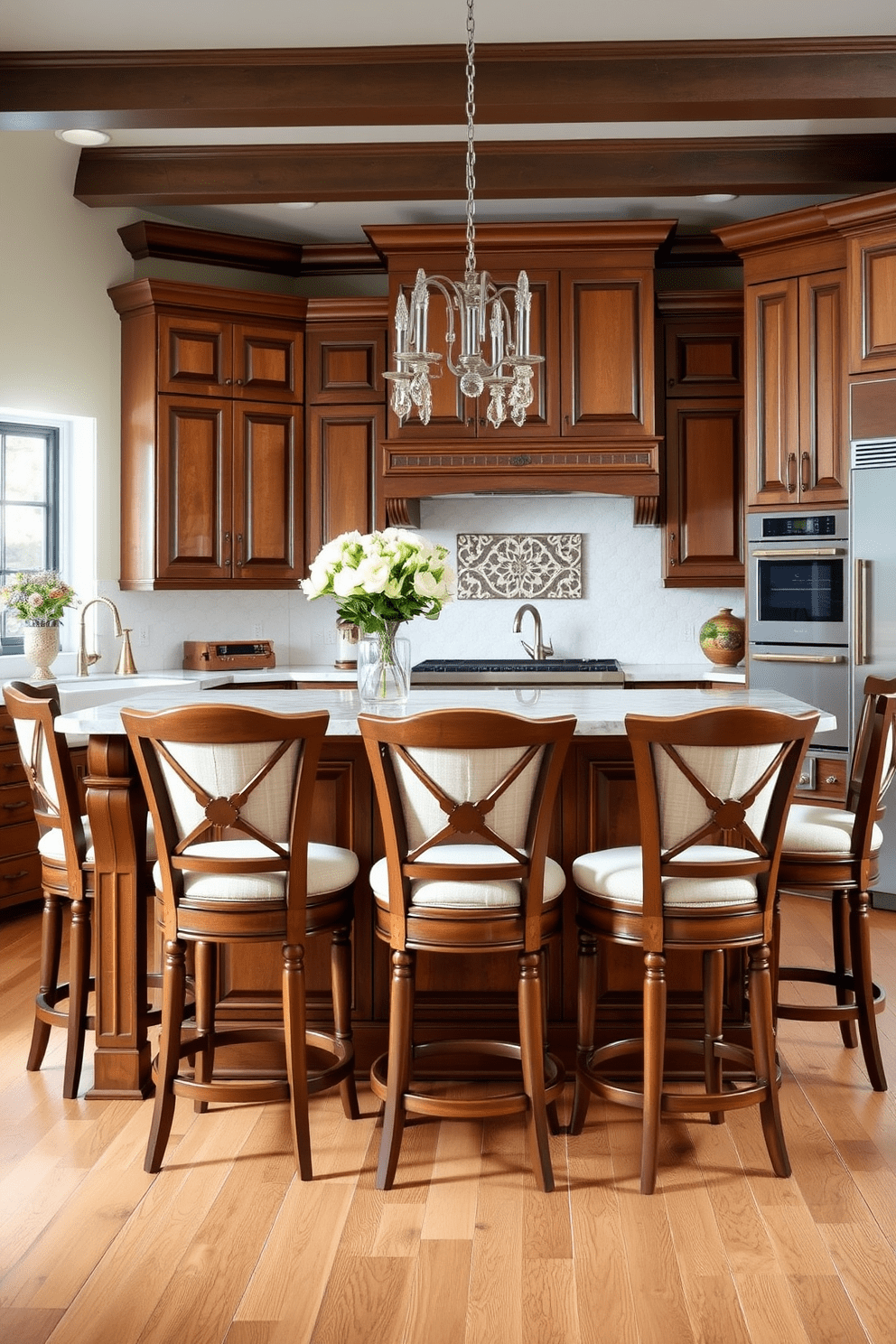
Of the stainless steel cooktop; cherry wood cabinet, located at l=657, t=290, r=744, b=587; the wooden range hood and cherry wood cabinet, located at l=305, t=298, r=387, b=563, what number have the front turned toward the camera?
4

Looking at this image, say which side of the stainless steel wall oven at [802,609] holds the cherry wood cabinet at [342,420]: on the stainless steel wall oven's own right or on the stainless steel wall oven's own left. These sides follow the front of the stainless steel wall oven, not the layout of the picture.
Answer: on the stainless steel wall oven's own right

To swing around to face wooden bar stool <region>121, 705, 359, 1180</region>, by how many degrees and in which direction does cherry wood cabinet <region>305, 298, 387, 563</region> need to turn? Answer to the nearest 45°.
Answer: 0° — it already faces it

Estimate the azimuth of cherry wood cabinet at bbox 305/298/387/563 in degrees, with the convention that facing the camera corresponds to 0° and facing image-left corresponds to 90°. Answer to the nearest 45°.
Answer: approximately 0°

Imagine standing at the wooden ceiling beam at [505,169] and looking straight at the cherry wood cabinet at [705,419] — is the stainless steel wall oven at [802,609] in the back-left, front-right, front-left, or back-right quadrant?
front-right

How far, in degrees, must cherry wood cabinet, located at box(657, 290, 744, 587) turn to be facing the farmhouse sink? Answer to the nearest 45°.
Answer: approximately 45° to its right

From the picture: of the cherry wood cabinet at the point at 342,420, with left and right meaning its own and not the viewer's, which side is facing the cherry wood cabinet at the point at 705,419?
left

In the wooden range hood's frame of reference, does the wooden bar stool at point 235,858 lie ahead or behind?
ahead

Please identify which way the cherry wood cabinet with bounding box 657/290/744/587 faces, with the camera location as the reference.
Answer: facing the viewer

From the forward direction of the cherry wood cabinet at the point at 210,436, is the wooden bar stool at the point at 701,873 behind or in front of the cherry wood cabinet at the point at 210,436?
in front

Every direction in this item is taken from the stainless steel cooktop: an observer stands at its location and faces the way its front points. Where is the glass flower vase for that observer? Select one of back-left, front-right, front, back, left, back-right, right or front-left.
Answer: front

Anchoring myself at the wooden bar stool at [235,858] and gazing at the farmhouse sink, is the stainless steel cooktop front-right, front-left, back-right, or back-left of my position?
front-right

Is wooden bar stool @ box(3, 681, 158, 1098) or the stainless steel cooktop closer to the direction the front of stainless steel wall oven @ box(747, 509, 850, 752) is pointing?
the wooden bar stool

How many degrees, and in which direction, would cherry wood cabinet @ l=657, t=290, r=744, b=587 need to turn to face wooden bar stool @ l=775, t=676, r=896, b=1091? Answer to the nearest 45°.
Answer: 0° — it already faces it

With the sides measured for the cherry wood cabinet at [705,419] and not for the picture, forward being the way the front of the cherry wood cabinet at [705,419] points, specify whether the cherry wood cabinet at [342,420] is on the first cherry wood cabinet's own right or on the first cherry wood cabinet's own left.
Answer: on the first cherry wood cabinet's own right

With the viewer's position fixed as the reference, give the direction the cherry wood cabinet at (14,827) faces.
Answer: facing the viewer and to the right of the viewer
